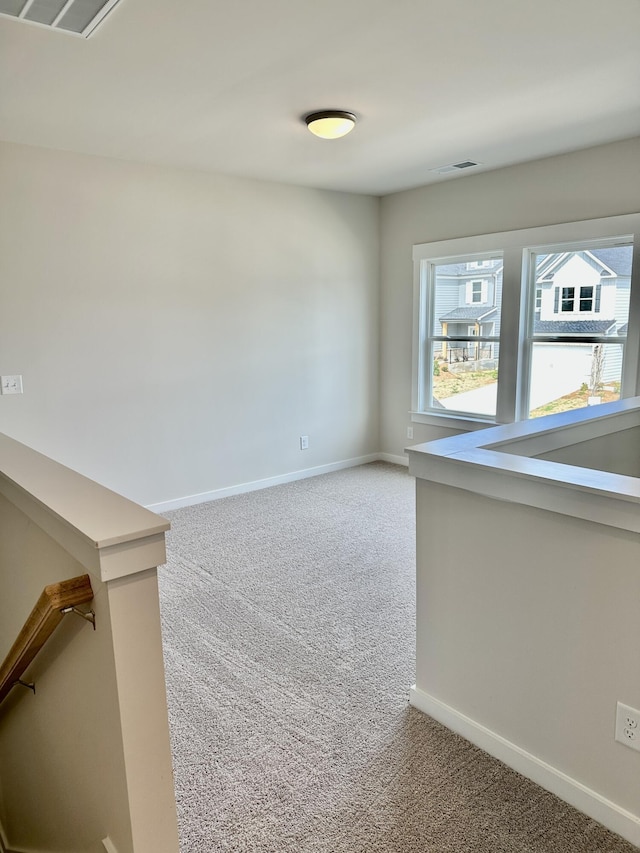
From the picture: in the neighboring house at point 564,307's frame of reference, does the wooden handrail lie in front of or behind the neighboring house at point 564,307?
in front

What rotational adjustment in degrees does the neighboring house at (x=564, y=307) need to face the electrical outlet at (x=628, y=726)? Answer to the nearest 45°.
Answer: approximately 45° to its left

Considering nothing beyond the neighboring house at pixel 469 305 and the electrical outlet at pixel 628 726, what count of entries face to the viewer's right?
0

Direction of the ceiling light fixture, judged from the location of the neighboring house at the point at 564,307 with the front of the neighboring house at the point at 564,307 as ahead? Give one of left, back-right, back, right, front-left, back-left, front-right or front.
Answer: front

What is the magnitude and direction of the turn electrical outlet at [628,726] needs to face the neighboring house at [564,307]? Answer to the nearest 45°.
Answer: approximately 135° to its right

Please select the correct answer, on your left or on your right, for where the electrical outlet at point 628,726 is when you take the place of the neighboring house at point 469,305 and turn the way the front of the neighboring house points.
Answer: on your left

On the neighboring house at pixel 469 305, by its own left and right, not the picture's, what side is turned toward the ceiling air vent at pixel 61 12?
front

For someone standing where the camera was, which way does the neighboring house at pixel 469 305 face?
facing the viewer and to the left of the viewer

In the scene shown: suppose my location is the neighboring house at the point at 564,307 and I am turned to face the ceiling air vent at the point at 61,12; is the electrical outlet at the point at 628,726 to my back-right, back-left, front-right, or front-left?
front-left

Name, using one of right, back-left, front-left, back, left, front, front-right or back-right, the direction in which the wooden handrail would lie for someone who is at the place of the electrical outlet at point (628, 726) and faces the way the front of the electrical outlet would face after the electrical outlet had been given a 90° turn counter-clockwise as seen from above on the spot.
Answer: right
